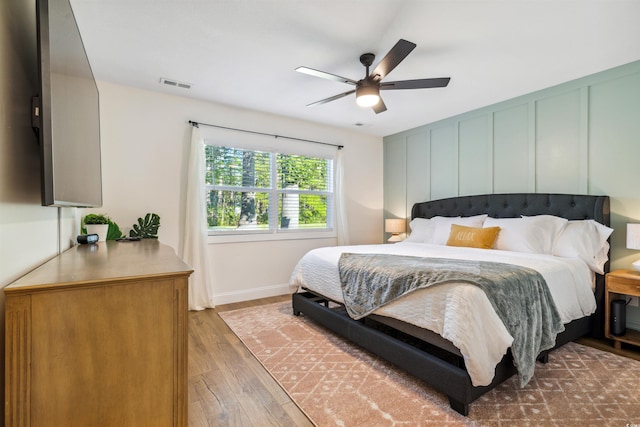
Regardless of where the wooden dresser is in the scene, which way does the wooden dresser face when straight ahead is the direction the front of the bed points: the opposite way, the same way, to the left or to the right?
the opposite way

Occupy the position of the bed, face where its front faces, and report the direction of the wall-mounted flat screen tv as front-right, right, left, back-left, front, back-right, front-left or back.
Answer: front

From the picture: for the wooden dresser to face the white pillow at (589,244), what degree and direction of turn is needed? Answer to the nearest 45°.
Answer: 0° — it already faces it

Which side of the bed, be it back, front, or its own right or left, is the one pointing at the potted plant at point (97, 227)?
front

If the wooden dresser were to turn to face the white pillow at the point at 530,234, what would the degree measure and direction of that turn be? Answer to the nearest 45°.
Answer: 0° — it already faces it

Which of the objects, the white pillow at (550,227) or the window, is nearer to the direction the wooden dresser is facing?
the white pillow

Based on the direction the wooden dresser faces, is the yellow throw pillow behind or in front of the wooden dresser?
in front

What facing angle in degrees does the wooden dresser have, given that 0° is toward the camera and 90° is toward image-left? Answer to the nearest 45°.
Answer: approximately 270°

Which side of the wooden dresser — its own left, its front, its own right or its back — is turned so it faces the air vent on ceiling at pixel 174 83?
left

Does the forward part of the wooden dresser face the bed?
yes

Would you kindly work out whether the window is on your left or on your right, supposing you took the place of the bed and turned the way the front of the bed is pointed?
on your right

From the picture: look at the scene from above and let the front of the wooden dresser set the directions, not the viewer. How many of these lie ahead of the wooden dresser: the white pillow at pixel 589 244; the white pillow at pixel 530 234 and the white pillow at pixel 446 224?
3

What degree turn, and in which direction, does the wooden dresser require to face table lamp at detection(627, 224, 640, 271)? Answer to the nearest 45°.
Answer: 0° — it already faces it

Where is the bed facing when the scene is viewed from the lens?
facing the viewer and to the left of the viewer

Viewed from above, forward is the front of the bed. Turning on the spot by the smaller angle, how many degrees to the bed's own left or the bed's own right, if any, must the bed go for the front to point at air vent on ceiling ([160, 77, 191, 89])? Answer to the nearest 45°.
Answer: approximately 45° to the bed's own right

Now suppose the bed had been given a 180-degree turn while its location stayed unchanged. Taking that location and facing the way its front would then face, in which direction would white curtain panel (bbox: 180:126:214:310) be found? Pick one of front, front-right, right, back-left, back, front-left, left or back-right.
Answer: back-left

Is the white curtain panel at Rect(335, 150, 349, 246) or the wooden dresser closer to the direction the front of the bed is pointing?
the wooden dresser

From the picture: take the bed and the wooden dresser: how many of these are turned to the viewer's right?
1
